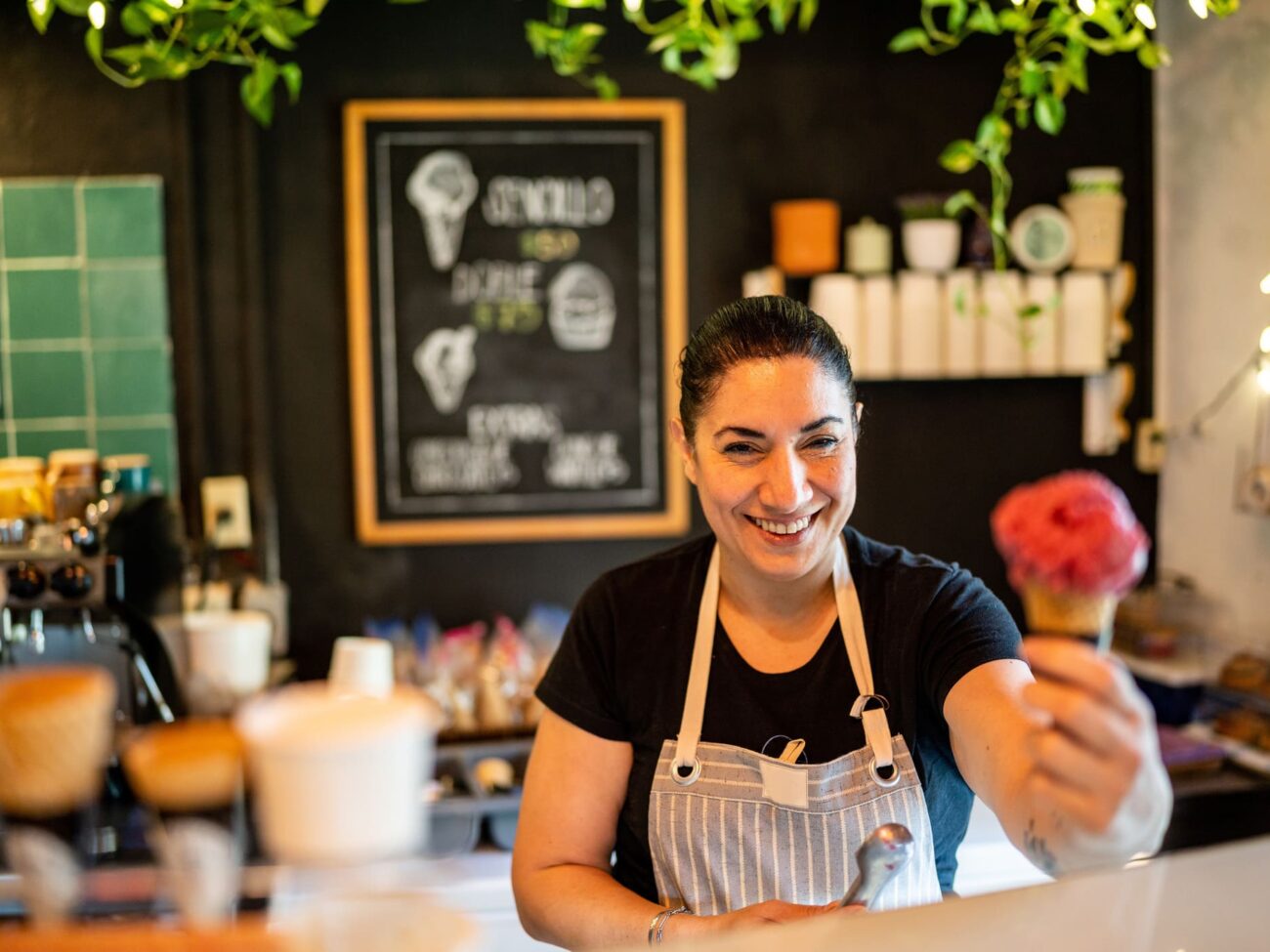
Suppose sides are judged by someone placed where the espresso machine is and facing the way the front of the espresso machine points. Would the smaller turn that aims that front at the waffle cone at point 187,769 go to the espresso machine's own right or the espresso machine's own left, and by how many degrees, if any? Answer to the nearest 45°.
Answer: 0° — it already faces it

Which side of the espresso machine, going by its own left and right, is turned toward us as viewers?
front

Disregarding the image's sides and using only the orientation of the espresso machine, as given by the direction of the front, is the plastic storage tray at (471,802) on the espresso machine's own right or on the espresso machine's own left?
on the espresso machine's own left

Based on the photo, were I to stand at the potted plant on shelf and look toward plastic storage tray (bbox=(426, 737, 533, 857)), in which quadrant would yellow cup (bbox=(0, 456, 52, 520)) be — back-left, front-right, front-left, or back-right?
front-right

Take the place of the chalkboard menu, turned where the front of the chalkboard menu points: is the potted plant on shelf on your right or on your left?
on your left

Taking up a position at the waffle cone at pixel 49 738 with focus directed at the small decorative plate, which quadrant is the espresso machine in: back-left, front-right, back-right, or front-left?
front-left

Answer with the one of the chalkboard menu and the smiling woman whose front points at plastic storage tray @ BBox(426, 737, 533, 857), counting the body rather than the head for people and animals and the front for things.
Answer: the chalkboard menu

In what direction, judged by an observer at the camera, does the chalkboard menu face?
facing the viewer

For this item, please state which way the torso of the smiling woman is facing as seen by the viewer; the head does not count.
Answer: toward the camera

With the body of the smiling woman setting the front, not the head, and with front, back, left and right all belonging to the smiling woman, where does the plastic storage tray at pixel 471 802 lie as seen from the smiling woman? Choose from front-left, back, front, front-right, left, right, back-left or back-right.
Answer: back-right

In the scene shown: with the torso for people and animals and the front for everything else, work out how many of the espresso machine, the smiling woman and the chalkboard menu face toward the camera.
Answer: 3

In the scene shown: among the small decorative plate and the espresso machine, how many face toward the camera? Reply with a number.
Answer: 2

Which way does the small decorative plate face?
toward the camera
